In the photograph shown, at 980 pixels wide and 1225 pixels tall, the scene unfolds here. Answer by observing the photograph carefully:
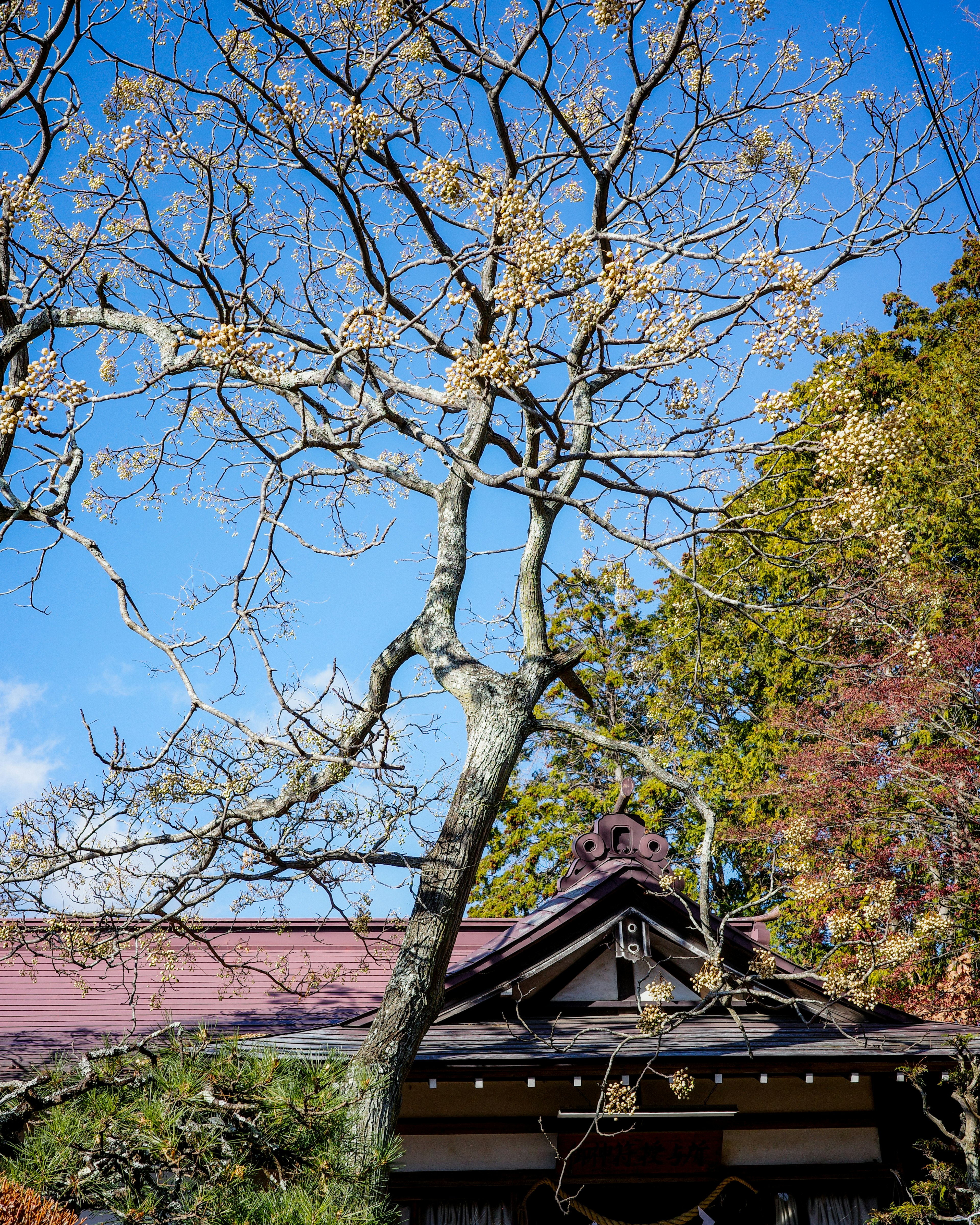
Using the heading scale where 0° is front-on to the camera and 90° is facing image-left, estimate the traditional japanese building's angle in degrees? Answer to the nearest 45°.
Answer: approximately 0°
